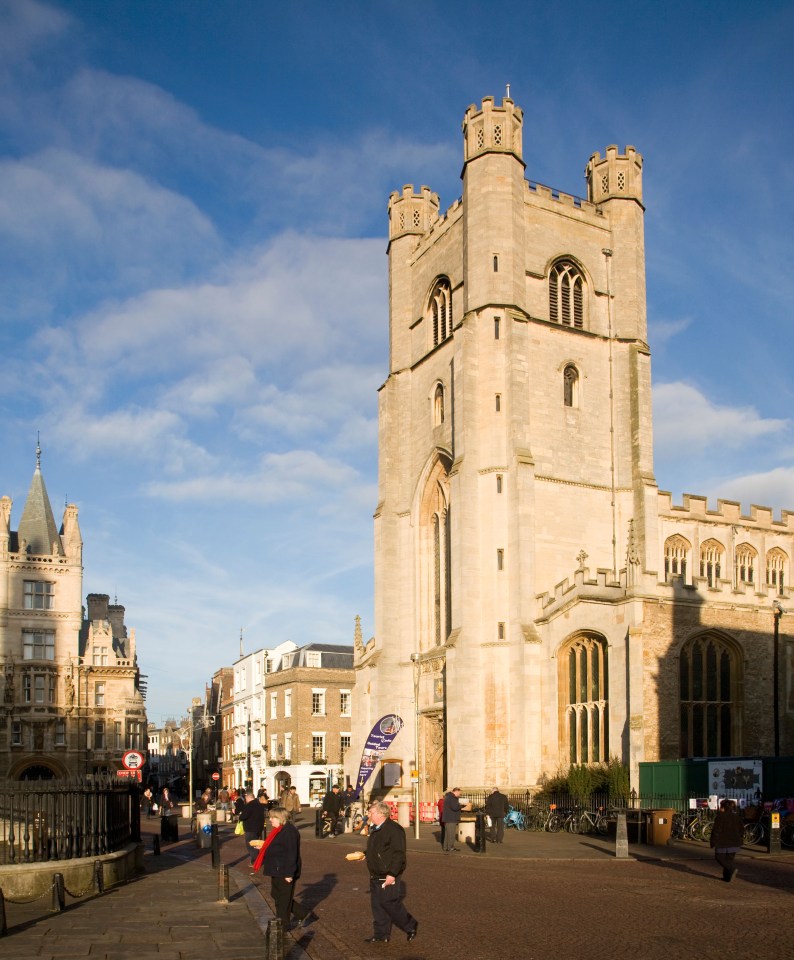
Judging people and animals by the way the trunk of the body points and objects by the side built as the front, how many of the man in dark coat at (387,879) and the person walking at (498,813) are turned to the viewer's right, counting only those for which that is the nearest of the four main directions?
0

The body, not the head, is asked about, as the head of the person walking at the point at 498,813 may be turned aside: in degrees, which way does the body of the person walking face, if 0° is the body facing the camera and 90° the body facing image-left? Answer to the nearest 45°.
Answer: approximately 180°

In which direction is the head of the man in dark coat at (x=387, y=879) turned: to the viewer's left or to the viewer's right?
to the viewer's left

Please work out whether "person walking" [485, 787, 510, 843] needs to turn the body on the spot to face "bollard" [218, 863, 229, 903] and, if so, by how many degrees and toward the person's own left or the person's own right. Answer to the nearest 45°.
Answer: approximately 180°

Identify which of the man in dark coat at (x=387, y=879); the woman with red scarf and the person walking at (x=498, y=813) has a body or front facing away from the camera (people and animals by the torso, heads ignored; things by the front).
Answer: the person walking
